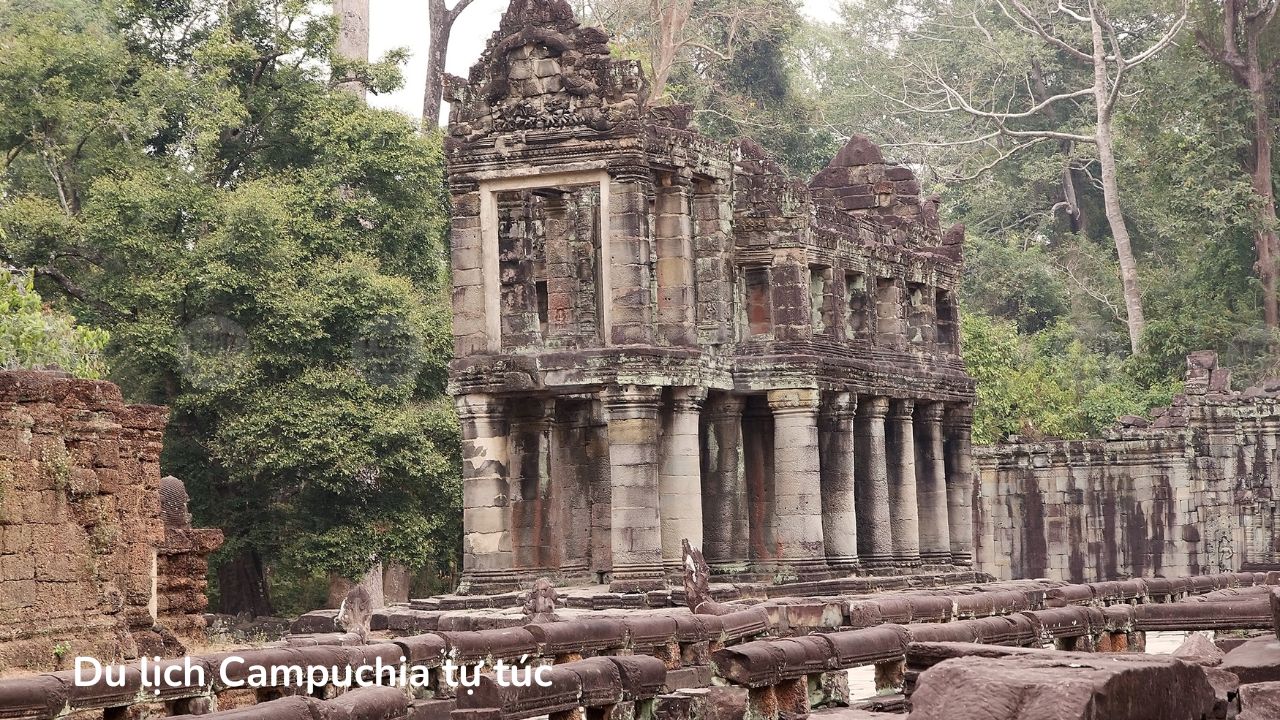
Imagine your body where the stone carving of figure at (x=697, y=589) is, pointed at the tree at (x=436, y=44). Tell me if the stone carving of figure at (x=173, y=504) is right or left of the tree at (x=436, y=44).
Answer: left

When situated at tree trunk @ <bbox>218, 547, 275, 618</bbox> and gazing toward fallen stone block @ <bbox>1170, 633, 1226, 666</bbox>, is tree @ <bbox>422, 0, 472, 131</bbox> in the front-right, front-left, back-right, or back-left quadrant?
back-left
